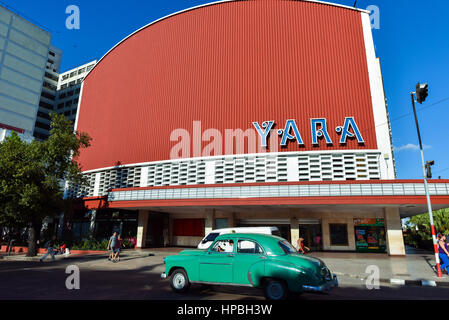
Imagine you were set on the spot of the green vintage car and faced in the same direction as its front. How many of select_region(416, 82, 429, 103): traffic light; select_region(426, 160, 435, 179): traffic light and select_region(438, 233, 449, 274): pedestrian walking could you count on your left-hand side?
0
